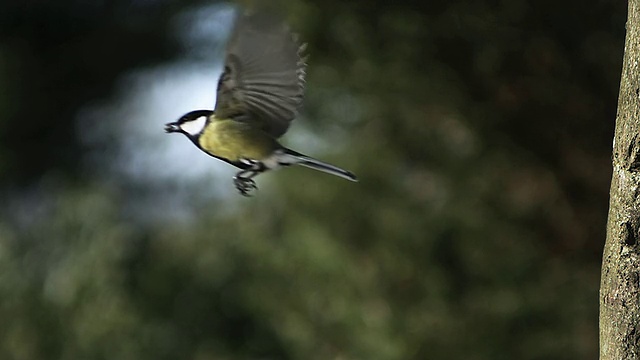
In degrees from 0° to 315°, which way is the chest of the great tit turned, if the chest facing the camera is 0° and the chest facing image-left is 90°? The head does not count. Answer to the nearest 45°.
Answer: approximately 90°
